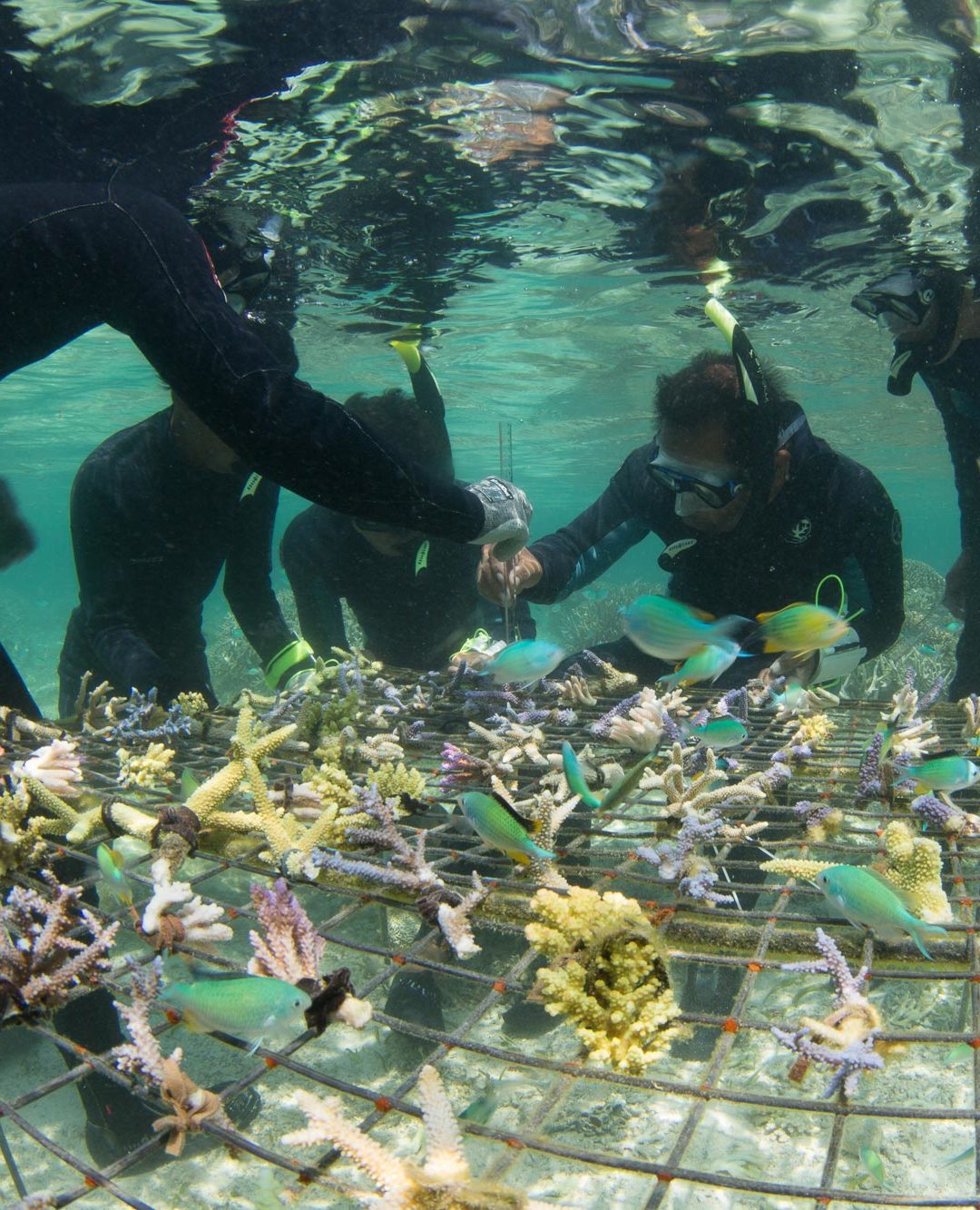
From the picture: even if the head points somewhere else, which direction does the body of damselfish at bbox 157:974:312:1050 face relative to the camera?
to the viewer's right

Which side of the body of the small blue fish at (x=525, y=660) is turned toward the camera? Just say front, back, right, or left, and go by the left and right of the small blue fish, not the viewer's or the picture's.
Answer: right

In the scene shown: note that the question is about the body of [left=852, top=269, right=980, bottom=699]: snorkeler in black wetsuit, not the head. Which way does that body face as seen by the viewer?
to the viewer's left

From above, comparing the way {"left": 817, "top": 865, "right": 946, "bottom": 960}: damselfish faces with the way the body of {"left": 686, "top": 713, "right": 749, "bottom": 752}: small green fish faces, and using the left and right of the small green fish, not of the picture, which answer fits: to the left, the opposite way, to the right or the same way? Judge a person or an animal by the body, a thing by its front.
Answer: the opposite way

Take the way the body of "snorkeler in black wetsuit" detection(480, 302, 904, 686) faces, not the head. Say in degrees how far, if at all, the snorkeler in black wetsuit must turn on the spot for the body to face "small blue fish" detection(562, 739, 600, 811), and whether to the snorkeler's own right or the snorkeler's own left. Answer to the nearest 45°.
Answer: approximately 45° to the snorkeler's own left

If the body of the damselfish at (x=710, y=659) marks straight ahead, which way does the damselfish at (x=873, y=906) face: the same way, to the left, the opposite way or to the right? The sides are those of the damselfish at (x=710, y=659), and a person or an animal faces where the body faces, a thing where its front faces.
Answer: the opposite way
